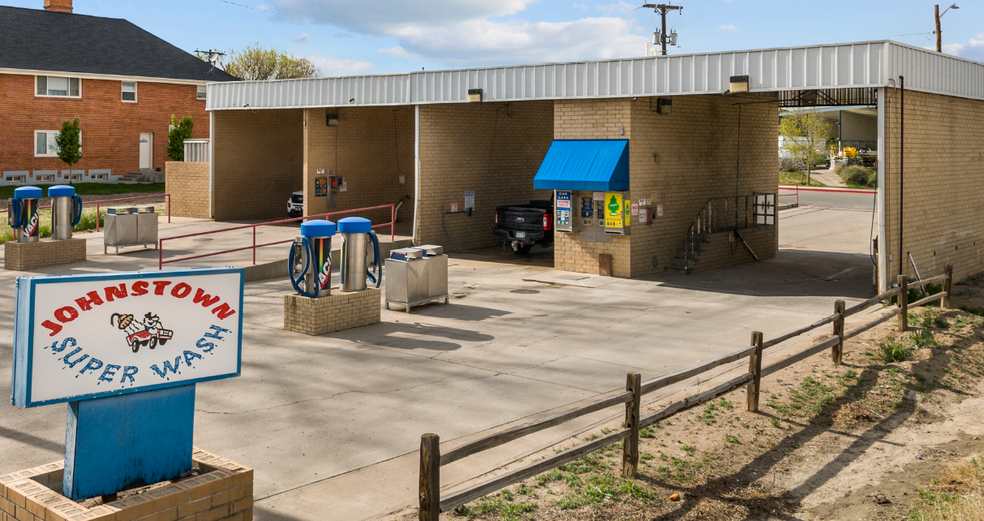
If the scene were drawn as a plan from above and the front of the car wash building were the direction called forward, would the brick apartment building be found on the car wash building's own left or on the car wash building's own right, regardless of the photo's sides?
on the car wash building's own right

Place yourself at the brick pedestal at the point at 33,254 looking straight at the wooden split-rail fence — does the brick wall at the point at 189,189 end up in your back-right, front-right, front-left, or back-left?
back-left

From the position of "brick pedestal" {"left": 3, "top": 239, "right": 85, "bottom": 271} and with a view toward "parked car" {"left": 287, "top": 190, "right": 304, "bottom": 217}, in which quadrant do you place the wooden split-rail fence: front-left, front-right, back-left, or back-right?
back-right

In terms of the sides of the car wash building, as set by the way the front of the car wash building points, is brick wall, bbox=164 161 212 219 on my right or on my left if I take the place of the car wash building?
on my right

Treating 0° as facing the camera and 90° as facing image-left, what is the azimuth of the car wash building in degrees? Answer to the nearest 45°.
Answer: approximately 45°
